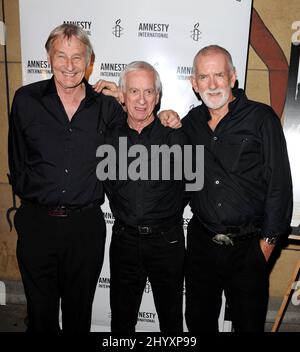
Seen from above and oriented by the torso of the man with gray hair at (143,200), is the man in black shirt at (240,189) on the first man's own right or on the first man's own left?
on the first man's own left

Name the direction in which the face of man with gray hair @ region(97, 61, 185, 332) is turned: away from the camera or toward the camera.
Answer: toward the camera

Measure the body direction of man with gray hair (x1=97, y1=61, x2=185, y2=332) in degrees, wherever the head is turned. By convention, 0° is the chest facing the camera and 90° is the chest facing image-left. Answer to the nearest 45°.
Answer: approximately 0°

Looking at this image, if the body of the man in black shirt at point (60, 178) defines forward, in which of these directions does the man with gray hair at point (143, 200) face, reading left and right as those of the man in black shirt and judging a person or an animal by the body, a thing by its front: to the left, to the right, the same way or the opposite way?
the same way

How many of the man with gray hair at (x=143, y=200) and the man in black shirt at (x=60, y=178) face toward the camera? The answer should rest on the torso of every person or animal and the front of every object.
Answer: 2

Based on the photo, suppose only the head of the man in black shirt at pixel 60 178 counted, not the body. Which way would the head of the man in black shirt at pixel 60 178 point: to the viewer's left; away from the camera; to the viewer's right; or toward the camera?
toward the camera

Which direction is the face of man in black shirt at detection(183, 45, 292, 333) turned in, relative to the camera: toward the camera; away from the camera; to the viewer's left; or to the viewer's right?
toward the camera

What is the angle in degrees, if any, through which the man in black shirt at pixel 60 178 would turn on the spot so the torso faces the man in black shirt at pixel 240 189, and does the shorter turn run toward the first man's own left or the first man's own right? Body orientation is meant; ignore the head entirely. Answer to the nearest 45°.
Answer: approximately 90° to the first man's own left
